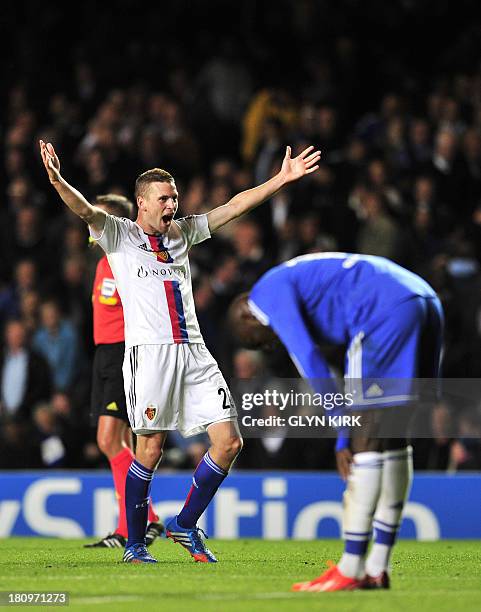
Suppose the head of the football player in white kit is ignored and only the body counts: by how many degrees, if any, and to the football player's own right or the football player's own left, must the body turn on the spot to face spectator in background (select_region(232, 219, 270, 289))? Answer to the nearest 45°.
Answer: approximately 135° to the football player's own left

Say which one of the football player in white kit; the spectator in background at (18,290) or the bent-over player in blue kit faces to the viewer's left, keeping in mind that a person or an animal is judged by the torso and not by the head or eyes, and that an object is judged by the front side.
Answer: the bent-over player in blue kit

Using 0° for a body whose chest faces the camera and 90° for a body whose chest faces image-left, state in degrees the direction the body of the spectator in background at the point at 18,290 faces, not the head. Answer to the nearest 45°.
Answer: approximately 315°

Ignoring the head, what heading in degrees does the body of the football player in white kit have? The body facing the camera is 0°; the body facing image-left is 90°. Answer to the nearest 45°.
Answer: approximately 315°

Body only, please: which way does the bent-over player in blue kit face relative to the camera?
to the viewer's left

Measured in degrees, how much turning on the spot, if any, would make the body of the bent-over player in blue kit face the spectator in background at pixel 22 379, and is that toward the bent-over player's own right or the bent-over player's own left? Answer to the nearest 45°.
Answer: approximately 45° to the bent-over player's own right

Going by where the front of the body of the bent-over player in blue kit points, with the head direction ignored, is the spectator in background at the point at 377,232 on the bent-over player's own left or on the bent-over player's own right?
on the bent-over player's own right
